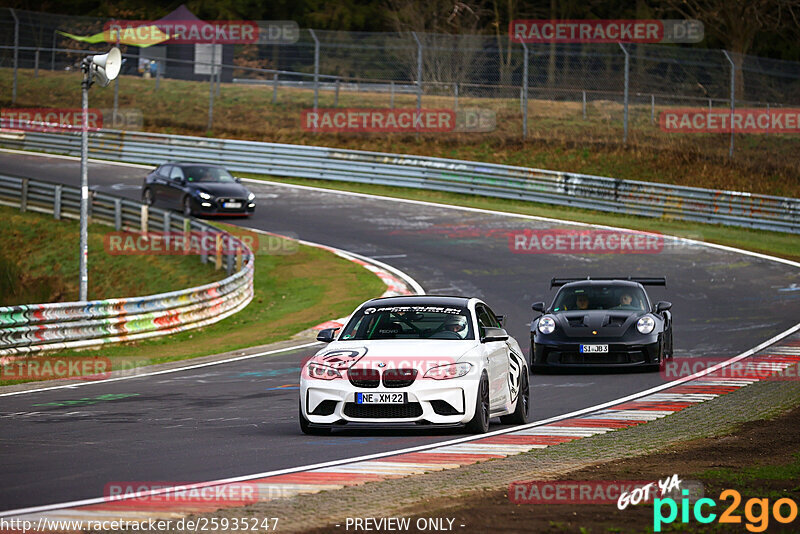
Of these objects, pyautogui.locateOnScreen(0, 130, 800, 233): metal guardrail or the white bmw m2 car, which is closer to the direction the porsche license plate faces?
the white bmw m2 car

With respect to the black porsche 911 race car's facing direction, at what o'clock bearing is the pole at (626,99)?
The pole is roughly at 6 o'clock from the black porsche 911 race car.

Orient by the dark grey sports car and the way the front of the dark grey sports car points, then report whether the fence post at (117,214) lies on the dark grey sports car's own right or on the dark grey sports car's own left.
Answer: on the dark grey sports car's own right

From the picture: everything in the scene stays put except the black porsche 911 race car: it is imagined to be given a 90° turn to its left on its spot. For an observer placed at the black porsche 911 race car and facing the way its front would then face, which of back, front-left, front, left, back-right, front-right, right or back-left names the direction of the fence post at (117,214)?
back-left

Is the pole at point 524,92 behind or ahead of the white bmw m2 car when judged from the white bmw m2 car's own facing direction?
behind

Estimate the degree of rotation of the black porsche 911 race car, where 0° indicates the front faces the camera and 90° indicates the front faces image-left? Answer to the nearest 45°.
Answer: approximately 0°

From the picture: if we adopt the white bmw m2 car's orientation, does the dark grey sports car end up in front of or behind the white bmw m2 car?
behind

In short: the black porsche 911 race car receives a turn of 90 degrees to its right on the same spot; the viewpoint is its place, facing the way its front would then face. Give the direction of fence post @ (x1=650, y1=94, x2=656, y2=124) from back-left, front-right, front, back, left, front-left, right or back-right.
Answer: right

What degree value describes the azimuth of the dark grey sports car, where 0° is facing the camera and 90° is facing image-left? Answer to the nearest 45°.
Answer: approximately 315°

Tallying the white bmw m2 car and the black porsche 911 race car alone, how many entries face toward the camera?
2

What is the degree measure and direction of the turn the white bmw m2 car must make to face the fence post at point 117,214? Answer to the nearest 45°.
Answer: approximately 180°

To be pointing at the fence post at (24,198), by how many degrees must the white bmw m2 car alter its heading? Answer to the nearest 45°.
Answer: approximately 135° to its right
